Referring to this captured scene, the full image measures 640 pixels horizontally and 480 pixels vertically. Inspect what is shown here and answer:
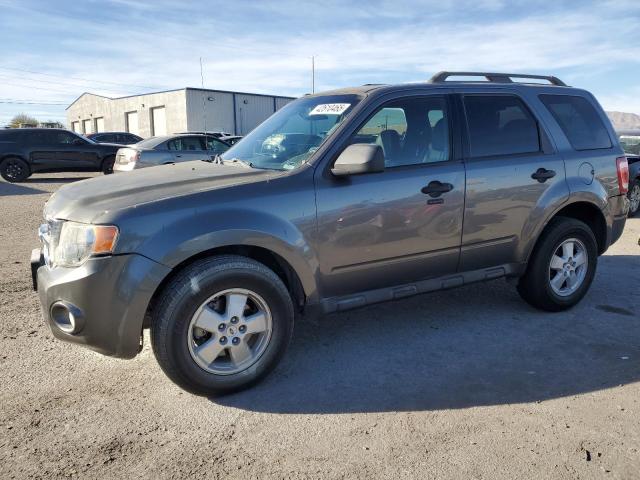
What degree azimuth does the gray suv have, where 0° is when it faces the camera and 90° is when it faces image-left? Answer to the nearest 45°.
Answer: approximately 45°

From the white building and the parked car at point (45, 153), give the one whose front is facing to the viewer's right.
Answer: the parked car

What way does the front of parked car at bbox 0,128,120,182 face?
to the viewer's right

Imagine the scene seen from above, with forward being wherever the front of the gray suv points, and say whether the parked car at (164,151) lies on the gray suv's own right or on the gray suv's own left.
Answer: on the gray suv's own right

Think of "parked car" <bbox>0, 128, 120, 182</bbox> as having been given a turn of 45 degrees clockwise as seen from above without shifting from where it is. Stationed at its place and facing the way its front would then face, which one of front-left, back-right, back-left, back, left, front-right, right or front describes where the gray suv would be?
front-right

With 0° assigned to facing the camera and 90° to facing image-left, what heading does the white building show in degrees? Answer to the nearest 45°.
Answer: approximately 45°
